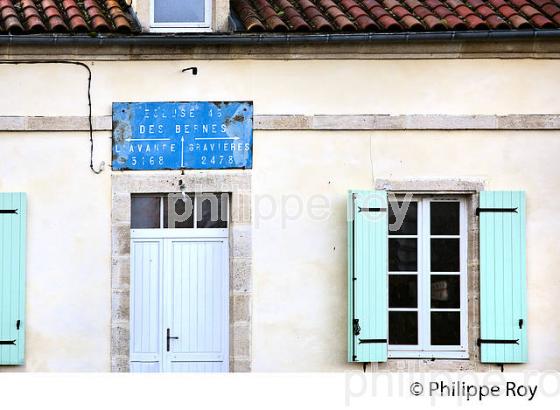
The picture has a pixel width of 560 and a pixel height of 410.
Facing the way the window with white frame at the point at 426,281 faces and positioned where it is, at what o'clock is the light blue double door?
The light blue double door is roughly at 3 o'clock from the window with white frame.

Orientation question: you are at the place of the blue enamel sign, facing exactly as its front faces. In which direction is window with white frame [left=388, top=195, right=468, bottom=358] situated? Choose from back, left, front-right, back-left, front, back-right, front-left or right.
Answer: left

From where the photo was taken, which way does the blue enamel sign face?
toward the camera

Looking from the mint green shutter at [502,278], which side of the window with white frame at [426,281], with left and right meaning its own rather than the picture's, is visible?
left

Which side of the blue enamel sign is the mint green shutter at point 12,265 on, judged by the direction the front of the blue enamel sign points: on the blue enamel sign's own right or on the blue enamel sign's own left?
on the blue enamel sign's own right

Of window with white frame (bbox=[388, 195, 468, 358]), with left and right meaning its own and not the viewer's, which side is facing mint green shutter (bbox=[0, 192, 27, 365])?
right

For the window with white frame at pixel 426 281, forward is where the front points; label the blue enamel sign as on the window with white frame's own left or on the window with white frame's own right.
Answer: on the window with white frame's own right

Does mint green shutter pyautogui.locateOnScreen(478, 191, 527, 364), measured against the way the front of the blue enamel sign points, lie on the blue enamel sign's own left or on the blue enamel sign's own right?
on the blue enamel sign's own left

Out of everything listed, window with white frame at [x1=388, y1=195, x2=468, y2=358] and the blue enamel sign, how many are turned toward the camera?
2

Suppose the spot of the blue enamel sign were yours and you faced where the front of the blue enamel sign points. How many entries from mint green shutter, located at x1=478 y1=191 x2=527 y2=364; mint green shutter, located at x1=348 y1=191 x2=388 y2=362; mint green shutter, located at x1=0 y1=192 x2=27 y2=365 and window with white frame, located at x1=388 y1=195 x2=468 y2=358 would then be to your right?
1

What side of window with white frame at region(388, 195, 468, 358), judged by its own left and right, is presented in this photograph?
front
